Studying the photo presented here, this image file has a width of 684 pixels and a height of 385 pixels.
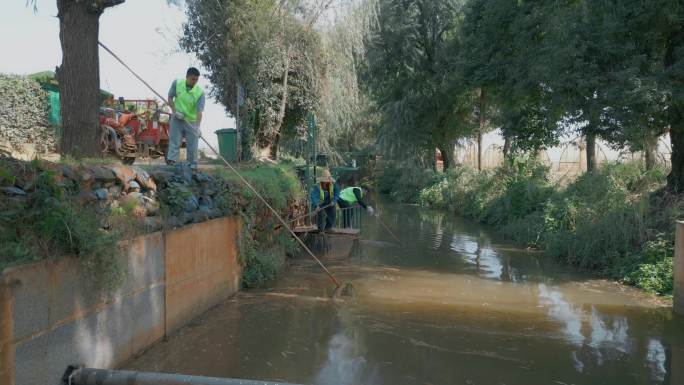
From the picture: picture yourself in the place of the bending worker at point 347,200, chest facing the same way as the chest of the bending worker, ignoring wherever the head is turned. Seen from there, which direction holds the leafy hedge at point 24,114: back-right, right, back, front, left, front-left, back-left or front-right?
back

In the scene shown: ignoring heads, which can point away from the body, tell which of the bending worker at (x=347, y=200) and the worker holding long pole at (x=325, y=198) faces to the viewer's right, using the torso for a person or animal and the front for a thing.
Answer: the bending worker

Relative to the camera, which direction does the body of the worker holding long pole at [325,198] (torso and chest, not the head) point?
toward the camera

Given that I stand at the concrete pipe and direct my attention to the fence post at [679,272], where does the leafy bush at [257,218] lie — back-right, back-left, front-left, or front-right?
front-left

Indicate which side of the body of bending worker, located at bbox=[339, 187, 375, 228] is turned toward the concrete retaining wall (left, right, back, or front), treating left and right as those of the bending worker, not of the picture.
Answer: right

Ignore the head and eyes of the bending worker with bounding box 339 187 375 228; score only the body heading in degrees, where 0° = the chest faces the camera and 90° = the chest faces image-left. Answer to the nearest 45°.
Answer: approximately 270°

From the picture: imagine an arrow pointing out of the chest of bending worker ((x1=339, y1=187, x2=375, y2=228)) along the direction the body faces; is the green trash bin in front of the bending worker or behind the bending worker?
behind

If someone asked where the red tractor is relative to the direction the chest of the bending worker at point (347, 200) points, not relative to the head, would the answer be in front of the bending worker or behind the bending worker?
behind

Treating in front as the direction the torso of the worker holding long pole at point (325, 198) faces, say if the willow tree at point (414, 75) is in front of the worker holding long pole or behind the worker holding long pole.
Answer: behind

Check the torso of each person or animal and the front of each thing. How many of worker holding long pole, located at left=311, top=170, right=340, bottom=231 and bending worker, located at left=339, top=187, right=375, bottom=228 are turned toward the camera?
1

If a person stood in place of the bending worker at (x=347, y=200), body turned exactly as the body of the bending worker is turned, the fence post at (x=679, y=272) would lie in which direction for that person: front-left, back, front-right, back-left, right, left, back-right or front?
front-right

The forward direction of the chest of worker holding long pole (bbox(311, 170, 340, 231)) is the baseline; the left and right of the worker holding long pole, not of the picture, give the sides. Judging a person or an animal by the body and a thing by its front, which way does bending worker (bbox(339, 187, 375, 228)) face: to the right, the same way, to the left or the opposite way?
to the left
